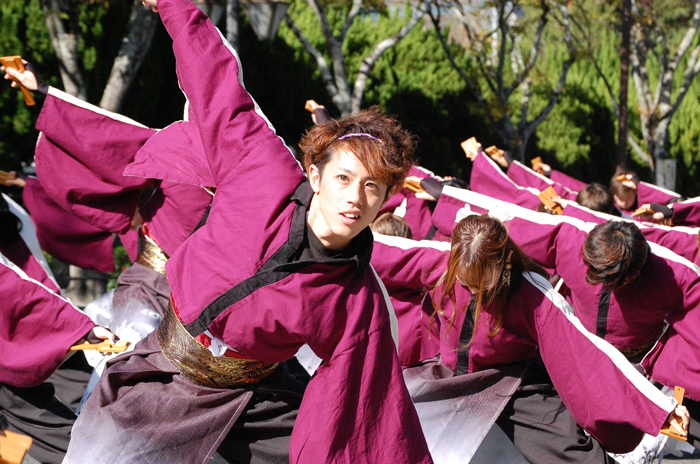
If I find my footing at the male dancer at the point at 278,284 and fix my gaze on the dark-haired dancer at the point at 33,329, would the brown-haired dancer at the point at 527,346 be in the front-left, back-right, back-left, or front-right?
back-right

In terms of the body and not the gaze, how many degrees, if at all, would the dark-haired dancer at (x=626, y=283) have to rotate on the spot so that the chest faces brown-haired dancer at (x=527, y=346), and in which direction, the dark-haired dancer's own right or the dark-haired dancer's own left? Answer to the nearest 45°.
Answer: approximately 45° to the dark-haired dancer's own right

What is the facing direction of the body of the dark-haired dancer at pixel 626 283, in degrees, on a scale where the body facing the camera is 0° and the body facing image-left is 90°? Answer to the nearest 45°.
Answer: approximately 0°

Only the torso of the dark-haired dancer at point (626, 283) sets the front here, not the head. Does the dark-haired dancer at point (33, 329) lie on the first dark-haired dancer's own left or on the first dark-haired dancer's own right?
on the first dark-haired dancer's own right
